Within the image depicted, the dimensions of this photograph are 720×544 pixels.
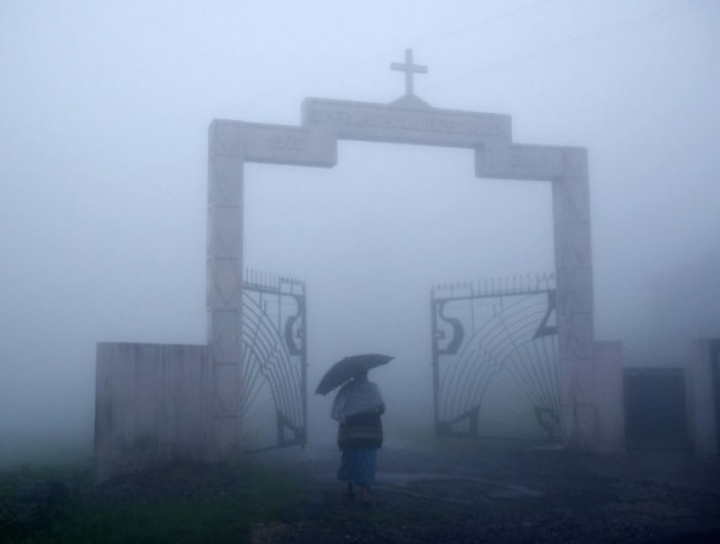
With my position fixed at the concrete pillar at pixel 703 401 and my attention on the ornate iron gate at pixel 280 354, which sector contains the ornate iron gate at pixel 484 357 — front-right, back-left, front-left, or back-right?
front-right

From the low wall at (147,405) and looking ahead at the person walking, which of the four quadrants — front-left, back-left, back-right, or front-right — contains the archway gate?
front-left

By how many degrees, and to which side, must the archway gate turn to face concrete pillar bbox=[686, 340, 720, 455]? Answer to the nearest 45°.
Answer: approximately 90° to its left

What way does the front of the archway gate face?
toward the camera

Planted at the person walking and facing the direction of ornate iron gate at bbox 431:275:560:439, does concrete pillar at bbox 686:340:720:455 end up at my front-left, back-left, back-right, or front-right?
front-right

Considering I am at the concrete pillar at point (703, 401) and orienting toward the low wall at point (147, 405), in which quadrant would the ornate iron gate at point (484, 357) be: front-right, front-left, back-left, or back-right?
front-right
